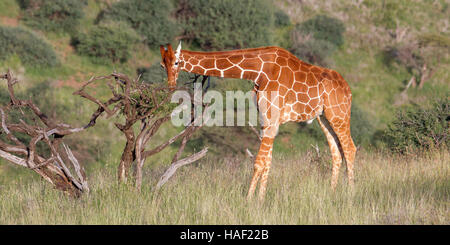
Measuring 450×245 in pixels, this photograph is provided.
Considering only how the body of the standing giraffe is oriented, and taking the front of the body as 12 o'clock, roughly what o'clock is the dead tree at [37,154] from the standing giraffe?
The dead tree is roughly at 12 o'clock from the standing giraffe.

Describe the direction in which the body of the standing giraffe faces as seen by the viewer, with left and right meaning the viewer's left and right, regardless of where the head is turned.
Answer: facing to the left of the viewer

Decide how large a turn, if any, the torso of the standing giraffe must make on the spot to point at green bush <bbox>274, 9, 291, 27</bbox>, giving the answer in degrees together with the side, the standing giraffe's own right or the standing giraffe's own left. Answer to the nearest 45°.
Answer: approximately 90° to the standing giraffe's own right

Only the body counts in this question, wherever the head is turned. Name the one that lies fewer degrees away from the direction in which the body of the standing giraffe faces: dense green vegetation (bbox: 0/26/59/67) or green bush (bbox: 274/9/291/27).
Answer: the dense green vegetation

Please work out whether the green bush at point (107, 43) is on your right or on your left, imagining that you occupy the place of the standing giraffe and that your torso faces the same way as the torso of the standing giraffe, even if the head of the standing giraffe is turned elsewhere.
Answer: on your right

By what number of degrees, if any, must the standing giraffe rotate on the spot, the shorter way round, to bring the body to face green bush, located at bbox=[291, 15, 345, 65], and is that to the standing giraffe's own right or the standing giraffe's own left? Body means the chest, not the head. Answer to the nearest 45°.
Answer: approximately 90° to the standing giraffe's own right

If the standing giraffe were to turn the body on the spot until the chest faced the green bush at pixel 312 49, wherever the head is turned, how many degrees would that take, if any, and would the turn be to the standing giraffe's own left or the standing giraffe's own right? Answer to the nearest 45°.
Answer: approximately 90° to the standing giraffe's own right

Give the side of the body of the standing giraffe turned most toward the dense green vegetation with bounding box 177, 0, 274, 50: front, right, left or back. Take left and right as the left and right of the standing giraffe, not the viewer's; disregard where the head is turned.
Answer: right

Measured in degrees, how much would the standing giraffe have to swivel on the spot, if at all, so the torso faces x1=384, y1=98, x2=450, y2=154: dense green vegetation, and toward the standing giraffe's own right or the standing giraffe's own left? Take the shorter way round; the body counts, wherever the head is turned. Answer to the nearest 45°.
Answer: approximately 135° to the standing giraffe's own right

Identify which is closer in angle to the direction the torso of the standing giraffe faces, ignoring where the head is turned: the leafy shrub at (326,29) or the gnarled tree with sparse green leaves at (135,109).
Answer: the gnarled tree with sparse green leaves
